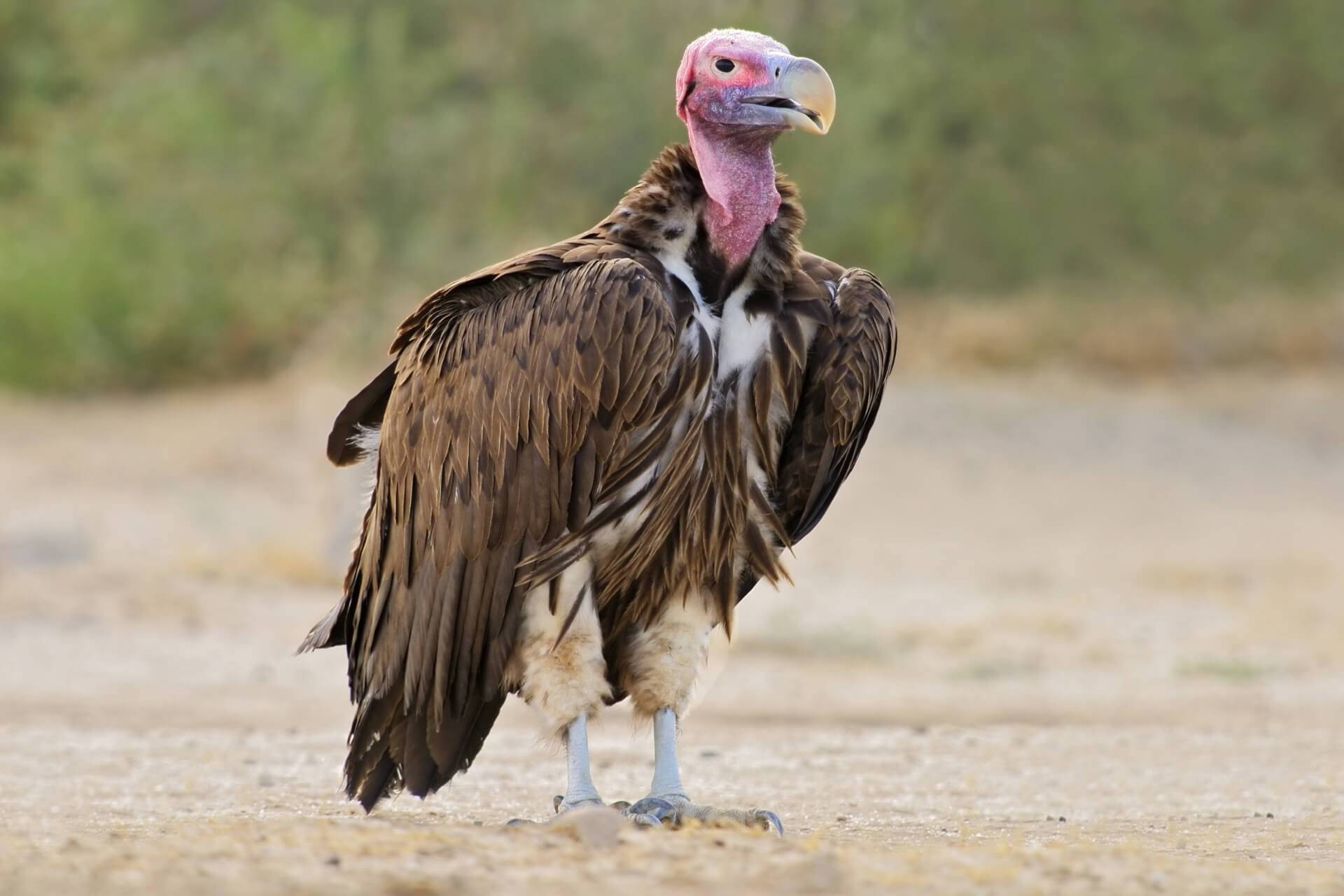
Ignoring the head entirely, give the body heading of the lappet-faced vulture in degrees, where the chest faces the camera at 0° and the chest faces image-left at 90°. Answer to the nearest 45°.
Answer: approximately 315°
